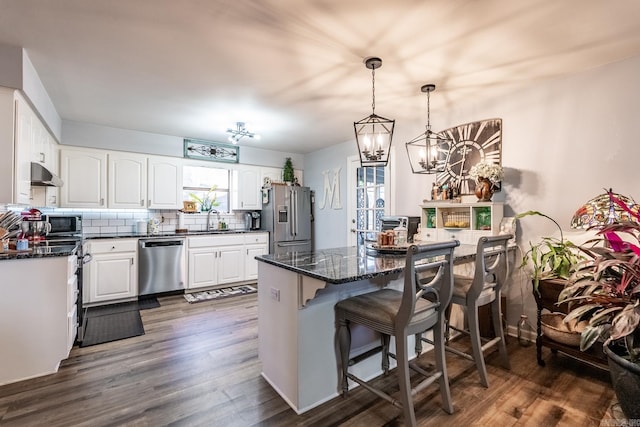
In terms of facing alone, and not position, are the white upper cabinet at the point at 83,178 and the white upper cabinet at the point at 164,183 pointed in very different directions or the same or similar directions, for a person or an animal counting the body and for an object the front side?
same or similar directions

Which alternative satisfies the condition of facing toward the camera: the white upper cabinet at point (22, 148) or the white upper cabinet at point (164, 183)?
the white upper cabinet at point (164, 183)

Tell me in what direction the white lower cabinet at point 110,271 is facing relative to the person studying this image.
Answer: facing the viewer

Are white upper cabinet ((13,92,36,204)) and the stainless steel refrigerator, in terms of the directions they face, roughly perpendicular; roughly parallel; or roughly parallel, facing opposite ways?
roughly perpendicular

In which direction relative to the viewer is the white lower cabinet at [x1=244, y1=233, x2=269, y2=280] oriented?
toward the camera

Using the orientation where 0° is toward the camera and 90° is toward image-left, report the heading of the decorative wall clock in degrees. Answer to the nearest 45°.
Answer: approximately 45°

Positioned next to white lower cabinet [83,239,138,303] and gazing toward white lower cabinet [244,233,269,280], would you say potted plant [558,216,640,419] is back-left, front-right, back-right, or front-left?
front-right

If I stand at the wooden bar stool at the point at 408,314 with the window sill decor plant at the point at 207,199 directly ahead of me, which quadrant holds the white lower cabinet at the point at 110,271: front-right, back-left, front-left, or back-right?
front-left

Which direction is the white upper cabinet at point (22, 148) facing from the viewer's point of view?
to the viewer's right

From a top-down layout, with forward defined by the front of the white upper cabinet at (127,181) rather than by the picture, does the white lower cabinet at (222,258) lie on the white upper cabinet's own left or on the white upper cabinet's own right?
on the white upper cabinet's own left

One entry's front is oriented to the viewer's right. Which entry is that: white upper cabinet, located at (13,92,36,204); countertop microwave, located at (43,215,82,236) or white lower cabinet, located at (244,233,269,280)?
the white upper cabinet
